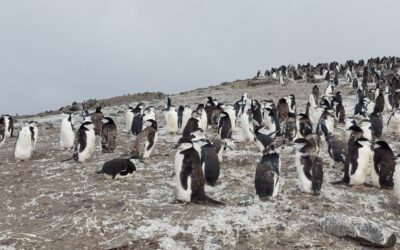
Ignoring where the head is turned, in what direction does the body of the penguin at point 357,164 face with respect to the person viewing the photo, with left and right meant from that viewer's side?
facing the viewer and to the right of the viewer

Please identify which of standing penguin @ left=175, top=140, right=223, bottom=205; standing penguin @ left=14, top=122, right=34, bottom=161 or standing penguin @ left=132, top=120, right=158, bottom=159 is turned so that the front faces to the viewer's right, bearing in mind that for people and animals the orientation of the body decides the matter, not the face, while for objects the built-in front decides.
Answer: standing penguin @ left=132, top=120, right=158, bottom=159

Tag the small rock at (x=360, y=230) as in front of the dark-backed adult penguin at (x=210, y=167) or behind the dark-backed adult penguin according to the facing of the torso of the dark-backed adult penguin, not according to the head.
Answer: behind

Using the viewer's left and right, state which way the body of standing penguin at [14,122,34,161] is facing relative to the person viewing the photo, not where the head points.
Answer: facing the viewer

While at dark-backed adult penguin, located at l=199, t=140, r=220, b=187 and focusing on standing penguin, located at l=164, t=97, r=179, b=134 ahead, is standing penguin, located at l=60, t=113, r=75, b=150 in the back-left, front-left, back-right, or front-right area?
front-left

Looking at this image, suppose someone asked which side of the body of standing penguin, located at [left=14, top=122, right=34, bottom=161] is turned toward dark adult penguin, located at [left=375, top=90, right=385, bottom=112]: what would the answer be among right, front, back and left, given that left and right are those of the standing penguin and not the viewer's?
left

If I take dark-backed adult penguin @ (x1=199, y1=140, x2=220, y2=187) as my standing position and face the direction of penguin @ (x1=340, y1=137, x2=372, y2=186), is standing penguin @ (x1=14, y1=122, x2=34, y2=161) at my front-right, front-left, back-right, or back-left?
back-left

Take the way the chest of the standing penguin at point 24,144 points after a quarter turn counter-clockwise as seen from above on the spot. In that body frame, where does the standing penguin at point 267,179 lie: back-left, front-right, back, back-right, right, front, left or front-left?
front-right

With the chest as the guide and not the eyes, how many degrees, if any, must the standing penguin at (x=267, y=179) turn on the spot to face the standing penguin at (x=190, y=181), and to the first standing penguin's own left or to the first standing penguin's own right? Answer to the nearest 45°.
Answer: approximately 135° to the first standing penguin's own left

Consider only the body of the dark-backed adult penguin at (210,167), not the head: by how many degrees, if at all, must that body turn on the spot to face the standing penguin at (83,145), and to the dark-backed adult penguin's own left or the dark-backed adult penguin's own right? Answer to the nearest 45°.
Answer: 0° — it already faces it

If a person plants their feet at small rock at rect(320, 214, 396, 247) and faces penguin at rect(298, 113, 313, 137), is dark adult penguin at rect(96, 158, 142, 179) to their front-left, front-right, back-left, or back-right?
front-left
